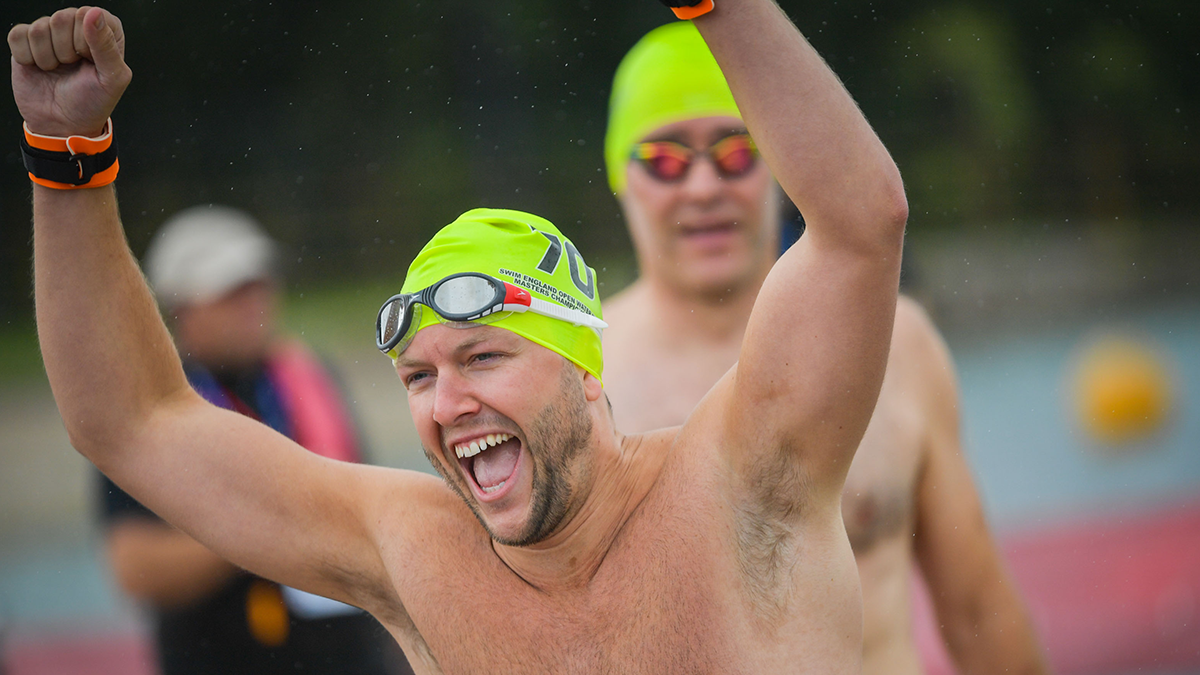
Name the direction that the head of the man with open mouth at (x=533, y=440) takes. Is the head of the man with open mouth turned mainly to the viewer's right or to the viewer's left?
to the viewer's left

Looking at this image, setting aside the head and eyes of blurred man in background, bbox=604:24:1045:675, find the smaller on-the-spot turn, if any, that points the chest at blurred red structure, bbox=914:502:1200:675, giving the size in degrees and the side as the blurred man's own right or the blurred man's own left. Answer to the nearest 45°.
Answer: approximately 135° to the blurred man's own left

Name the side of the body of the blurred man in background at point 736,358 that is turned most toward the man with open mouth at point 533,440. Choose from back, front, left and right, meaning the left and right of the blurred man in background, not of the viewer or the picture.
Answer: front

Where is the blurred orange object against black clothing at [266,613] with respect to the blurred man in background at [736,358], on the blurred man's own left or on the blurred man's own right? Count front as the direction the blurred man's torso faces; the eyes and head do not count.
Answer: on the blurred man's own right

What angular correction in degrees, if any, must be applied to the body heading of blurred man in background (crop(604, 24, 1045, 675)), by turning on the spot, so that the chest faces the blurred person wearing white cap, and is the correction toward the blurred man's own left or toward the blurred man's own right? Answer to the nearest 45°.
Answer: approximately 90° to the blurred man's own right

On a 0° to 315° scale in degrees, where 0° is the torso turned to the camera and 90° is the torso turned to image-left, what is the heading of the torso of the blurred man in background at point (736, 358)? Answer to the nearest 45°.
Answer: approximately 0°
